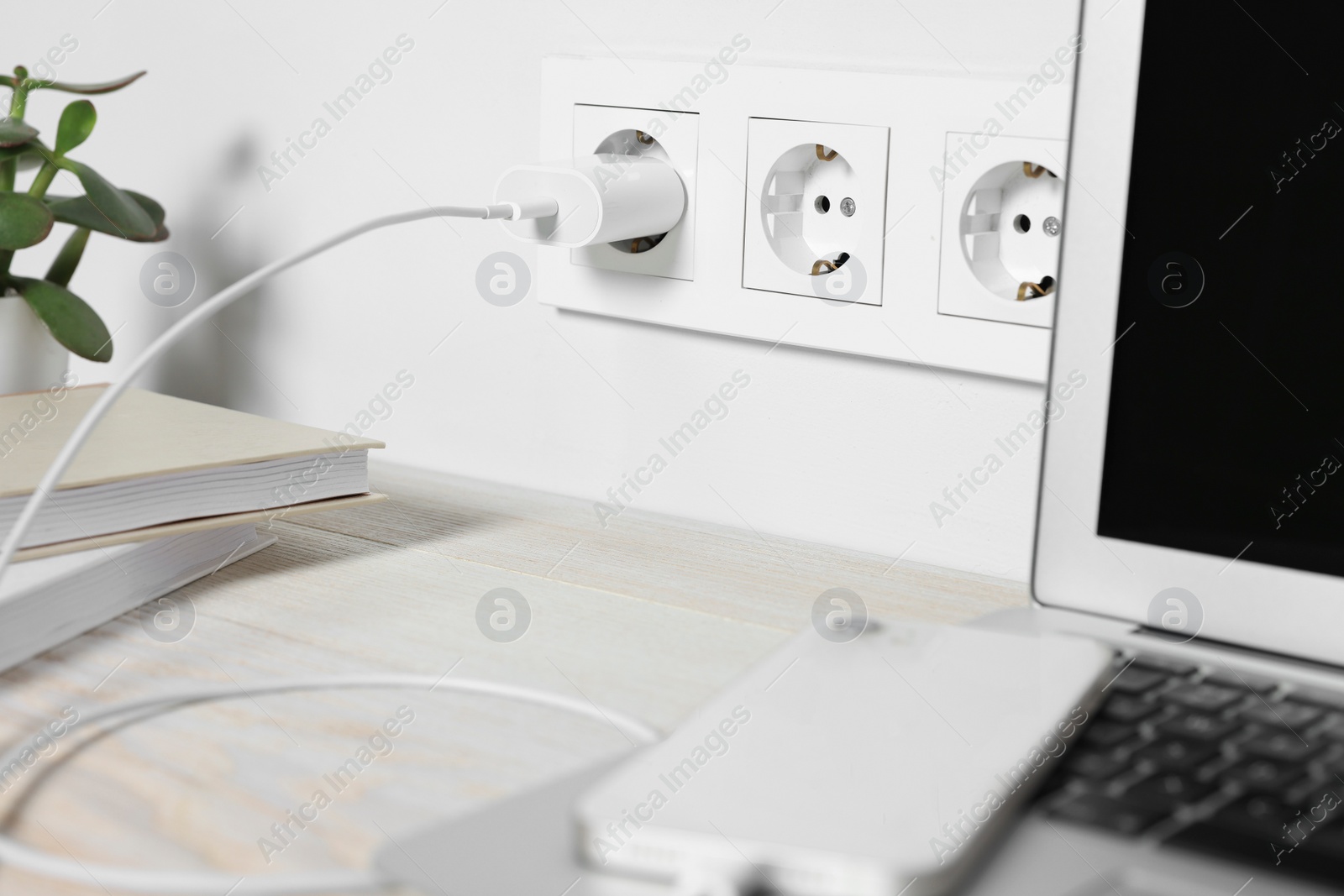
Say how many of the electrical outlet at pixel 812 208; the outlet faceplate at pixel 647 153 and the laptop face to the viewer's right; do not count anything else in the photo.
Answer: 0

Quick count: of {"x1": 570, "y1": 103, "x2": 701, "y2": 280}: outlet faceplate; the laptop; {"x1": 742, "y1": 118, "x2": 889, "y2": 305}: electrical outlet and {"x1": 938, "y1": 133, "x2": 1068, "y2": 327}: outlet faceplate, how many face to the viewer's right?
0

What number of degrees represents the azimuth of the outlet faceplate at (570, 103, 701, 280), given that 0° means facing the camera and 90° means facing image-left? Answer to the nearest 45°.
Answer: approximately 45°

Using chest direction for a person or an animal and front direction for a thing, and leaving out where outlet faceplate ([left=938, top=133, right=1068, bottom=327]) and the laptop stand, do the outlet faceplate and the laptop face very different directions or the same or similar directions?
same or similar directions

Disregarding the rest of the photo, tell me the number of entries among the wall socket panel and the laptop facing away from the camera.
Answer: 0

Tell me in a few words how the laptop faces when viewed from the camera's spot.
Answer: facing the viewer and to the left of the viewer
